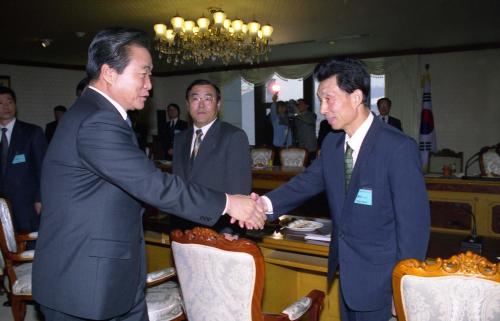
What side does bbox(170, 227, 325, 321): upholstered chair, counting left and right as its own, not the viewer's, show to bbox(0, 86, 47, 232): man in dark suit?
left

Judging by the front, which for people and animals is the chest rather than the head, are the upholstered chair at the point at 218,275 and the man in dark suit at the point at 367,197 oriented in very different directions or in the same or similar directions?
very different directions

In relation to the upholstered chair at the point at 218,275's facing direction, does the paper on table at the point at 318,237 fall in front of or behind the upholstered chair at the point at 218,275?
in front

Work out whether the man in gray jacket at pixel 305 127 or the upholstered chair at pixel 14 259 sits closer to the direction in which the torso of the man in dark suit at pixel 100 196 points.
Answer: the man in gray jacket

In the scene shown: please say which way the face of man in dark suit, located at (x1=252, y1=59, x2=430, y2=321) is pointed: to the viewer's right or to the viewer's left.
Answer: to the viewer's left

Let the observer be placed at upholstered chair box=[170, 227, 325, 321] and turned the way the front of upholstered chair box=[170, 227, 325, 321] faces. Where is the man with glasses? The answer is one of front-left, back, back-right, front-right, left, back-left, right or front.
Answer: front-left

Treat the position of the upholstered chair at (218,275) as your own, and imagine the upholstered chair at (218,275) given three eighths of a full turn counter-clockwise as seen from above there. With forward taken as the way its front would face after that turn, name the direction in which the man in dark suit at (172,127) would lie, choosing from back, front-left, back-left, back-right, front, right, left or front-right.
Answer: right

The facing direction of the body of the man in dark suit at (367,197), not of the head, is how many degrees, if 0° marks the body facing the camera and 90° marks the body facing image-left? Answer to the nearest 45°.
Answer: approximately 45°

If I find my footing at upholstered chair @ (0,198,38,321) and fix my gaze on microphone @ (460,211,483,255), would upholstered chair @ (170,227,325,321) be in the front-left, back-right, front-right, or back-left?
front-right

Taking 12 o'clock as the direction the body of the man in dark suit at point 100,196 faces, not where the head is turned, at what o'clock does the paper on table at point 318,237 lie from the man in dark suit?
The paper on table is roughly at 11 o'clock from the man in dark suit.

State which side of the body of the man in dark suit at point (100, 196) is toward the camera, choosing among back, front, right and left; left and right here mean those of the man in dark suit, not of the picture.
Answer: right

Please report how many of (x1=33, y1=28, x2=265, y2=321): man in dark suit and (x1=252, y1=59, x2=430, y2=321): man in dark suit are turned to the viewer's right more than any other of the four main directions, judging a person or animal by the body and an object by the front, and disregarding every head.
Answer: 1

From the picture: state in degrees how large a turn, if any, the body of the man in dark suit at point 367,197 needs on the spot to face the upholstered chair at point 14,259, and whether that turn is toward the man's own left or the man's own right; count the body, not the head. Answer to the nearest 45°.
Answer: approximately 45° to the man's own right

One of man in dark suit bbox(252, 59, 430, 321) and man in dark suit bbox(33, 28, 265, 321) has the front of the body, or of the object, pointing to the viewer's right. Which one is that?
man in dark suit bbox(33, 28, 265, 321)

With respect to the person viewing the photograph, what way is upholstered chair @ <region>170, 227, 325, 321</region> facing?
facing away from the viewer and to the right of the viewer
